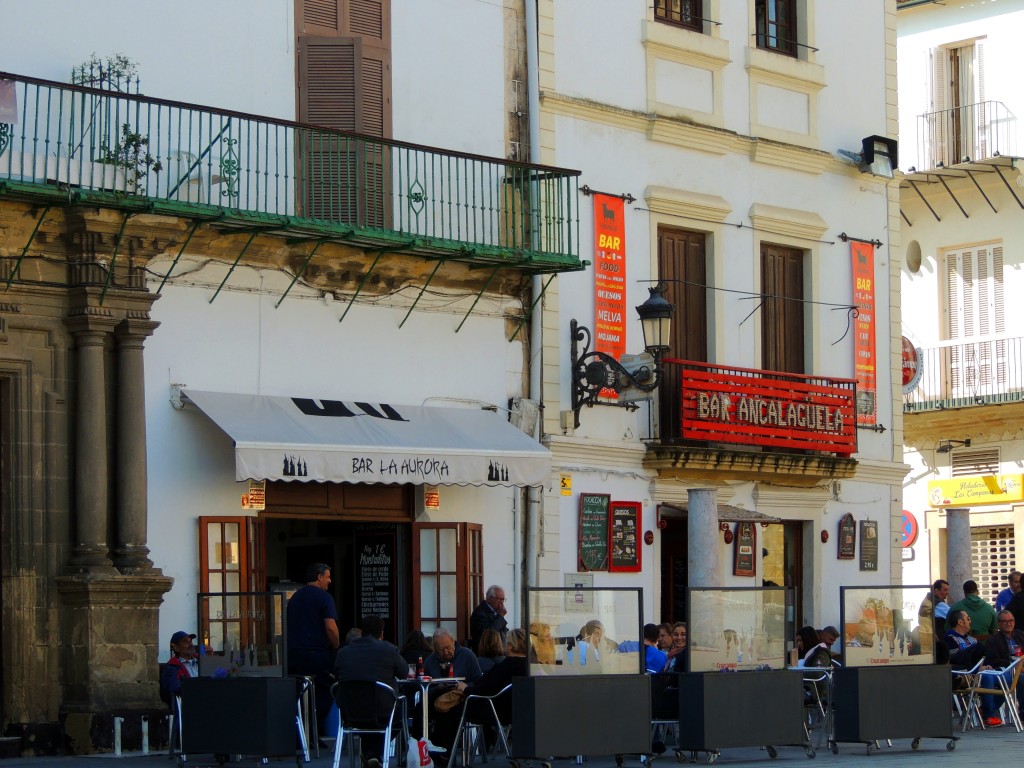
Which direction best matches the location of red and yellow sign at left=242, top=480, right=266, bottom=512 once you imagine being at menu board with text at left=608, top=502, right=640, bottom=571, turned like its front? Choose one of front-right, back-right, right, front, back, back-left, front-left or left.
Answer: front-right

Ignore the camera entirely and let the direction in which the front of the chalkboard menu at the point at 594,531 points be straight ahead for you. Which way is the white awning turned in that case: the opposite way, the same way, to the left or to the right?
the same way

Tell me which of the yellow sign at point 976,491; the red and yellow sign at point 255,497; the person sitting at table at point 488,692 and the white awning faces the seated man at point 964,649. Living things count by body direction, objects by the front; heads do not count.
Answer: the yellow sign at point 976,491

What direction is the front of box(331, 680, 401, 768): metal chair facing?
away from the camera

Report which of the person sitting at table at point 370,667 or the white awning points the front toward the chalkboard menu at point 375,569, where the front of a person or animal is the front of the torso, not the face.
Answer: the person sitting at table

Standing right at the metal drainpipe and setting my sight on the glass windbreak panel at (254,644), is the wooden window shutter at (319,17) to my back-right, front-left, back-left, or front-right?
front-right

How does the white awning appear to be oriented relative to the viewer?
toward the camera

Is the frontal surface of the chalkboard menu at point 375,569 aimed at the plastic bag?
yes

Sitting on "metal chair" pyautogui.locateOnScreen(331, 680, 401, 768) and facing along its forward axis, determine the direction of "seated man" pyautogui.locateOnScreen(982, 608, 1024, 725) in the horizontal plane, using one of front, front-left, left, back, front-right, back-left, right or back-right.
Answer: front-right

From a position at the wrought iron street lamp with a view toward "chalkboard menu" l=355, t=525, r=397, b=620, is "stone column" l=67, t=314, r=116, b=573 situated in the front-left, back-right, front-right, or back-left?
front-left

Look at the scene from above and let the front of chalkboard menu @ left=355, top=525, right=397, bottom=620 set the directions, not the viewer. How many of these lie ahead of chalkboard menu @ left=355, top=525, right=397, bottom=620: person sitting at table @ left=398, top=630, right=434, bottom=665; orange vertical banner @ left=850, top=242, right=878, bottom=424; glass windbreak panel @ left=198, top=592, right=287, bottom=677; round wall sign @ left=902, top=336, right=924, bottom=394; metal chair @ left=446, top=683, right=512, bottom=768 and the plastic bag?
4

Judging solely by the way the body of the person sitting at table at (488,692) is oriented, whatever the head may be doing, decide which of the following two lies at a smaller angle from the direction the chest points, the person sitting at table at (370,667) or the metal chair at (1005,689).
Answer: the person sitting at table
